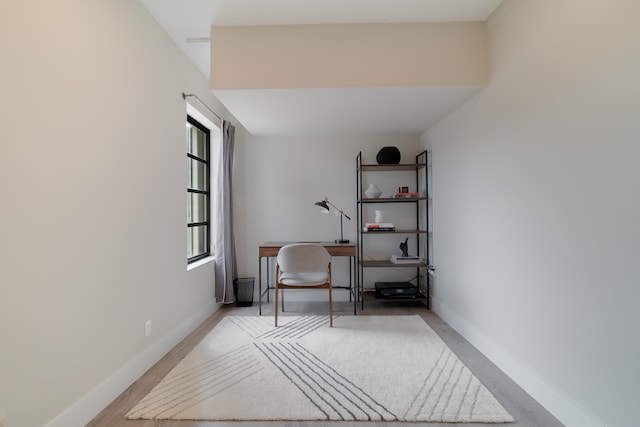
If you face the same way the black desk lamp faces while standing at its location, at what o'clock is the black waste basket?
The black waste basket is roughly at 12 o'clock from the black desk lamp.

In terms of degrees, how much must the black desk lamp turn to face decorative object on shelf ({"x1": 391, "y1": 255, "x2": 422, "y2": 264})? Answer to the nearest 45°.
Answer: approximately 180°

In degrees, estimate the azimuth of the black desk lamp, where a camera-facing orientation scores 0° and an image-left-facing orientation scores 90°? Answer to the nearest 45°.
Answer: approximately 90°

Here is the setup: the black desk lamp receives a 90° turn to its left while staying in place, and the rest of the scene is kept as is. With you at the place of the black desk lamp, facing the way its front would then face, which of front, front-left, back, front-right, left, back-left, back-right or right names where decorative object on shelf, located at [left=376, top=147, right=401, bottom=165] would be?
left

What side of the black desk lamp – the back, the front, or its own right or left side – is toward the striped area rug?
left

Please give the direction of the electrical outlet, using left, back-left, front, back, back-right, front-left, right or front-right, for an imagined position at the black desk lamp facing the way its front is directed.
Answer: front-left

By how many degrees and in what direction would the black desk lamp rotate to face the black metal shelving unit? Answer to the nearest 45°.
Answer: approximately 180°

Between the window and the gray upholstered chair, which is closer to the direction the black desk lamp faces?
the window

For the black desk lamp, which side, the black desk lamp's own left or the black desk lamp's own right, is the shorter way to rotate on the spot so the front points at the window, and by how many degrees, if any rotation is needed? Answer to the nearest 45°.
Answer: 0° — it already faces it

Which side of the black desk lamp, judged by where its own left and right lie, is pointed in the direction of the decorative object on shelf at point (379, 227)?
back
